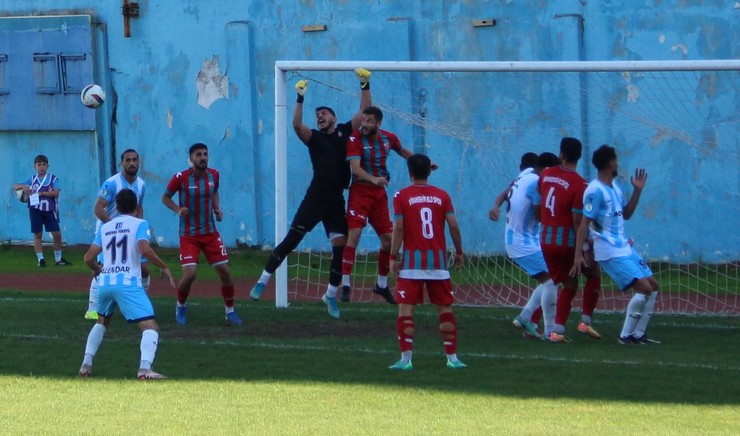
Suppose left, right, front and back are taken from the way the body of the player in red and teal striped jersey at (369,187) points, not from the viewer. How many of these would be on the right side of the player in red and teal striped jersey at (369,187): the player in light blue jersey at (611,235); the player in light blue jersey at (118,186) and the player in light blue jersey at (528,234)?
1

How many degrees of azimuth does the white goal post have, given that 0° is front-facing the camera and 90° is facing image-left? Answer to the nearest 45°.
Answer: approximately 0°

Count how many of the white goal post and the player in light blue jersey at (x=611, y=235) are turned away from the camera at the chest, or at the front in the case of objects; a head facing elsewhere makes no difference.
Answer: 0

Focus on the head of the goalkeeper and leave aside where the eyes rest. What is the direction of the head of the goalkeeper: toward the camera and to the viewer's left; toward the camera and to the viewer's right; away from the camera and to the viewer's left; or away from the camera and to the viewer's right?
toward the camera and to the viewer's left

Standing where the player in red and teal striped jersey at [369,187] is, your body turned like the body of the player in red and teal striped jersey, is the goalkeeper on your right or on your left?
on your right
